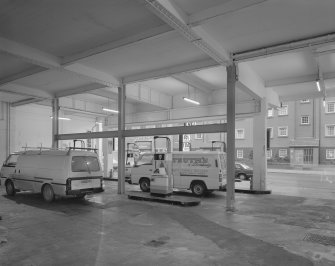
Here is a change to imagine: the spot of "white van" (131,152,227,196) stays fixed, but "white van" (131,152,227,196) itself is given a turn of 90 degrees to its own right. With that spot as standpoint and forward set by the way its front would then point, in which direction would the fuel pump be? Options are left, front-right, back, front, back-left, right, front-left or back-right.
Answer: back-left

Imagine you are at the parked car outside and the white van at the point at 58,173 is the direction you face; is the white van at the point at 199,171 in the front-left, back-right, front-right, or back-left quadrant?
front-left

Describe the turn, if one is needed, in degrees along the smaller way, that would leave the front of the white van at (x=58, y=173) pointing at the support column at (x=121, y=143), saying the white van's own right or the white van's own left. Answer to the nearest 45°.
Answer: approximately 90° to the white van's own right

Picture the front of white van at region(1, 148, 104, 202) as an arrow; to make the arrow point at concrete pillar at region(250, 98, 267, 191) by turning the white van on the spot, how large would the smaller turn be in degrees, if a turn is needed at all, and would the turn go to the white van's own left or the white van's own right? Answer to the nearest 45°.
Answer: approximately 135° to the white van's own right

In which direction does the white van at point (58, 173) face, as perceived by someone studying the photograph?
facing away from the viewer and to the left of the viewer

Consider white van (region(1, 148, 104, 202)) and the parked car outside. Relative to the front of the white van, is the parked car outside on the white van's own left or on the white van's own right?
on the white van's own right

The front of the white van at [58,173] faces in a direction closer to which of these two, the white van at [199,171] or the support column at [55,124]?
the support column

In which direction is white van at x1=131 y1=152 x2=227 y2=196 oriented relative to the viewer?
to the viewer's left

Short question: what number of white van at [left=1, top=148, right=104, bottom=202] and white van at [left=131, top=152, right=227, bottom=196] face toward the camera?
0

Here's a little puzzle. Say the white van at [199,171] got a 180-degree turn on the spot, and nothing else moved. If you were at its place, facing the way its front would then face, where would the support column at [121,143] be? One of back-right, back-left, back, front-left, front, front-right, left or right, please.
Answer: back

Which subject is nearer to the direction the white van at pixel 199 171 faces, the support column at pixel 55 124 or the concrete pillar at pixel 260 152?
the support column

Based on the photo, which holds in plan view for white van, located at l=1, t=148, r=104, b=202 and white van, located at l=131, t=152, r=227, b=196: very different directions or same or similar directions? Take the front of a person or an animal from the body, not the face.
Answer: same or similar directions

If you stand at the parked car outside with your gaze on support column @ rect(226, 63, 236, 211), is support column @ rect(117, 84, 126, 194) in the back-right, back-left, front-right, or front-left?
front-right
